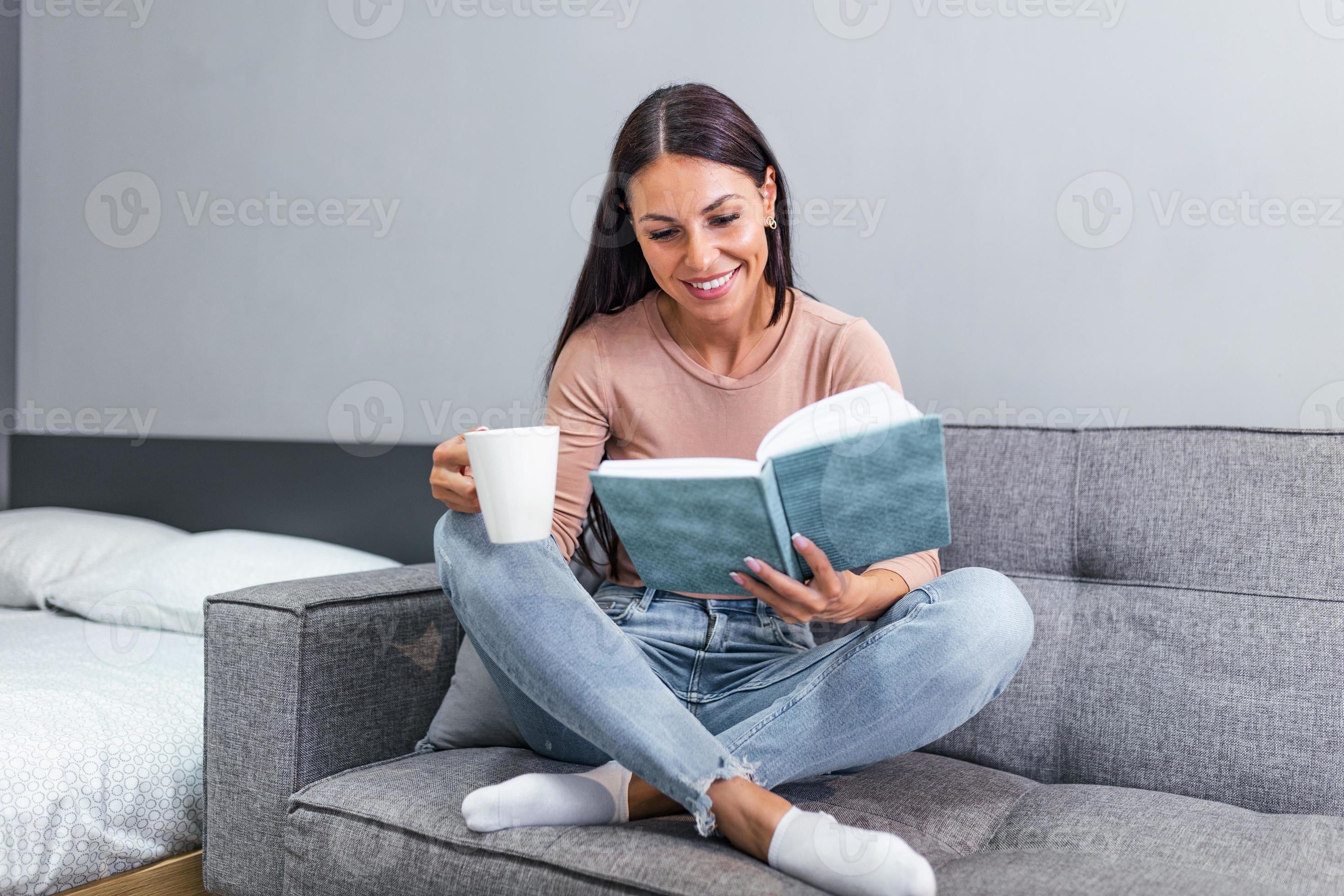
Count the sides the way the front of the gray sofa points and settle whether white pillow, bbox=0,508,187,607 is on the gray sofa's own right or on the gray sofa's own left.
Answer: on the gray sofa's own right

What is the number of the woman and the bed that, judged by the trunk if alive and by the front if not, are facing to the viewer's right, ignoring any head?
0

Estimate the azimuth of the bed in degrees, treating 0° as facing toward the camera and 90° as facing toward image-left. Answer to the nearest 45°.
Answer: approximately 45°

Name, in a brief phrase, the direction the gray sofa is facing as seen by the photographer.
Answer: facing the viewer and to the left of the viewer

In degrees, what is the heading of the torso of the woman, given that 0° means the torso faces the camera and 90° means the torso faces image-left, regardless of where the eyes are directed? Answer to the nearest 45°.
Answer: approximately 0°

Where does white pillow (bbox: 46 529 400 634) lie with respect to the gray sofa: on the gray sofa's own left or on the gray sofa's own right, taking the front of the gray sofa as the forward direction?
on the gray sofa's own right

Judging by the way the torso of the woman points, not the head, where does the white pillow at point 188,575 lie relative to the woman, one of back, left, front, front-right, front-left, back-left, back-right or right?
back-right

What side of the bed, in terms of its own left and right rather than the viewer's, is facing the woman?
left

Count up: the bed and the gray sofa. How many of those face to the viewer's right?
0
